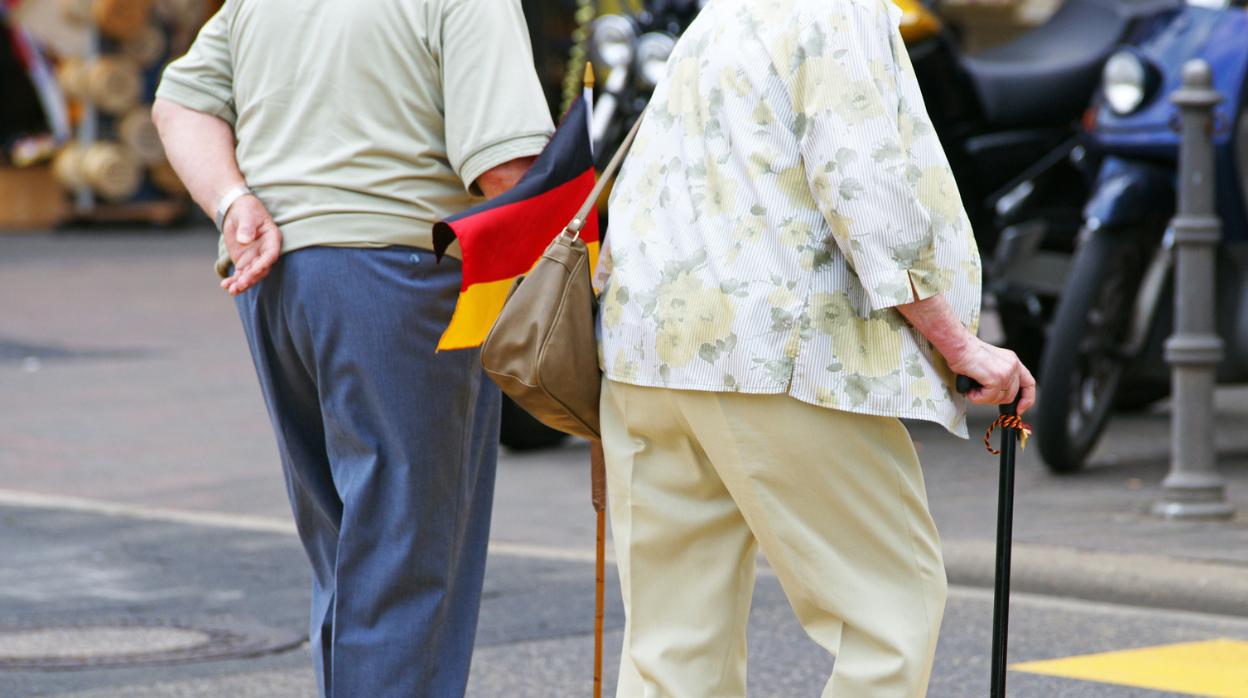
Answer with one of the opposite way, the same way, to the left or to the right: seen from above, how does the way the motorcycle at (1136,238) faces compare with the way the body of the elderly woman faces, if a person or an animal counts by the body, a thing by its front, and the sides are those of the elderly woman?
the opposite way

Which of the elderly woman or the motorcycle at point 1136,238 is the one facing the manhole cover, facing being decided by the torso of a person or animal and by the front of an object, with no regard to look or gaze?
the motorcycle

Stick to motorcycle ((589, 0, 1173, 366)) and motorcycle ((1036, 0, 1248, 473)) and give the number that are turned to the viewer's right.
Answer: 0

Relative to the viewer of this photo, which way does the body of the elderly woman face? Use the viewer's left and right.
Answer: facing away from the viewer and to the right of the viewer

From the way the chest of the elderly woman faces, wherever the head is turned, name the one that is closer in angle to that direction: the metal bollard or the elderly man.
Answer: the metal bollard

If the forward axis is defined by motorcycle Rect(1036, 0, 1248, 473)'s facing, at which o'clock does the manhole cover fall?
The manhole cover is roughly at 12 o'clock from the motorcycle.

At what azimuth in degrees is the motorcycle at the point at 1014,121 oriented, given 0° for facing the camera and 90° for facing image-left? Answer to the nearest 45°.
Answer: approximately 45°

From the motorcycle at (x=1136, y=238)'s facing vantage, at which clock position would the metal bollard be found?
The metal bollard is roughly at 10 o'clock from the motorcycle.

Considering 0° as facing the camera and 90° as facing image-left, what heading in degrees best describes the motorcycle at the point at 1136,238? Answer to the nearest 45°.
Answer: approximately 45°

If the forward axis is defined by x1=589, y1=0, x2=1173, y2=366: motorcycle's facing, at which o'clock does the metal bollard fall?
The metal bollard is roughly at 10 o'clock from the motorcycle.
